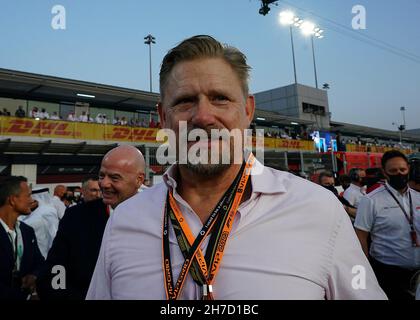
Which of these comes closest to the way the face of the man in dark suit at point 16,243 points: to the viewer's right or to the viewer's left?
to the viewer's right

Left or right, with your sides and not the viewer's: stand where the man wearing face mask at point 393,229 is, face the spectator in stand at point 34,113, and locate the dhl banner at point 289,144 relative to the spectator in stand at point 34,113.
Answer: right

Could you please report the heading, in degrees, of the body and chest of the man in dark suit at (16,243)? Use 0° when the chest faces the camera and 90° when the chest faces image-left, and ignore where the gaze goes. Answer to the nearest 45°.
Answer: approximately 315°

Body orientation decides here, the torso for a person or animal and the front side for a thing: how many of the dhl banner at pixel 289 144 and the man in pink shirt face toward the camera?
2

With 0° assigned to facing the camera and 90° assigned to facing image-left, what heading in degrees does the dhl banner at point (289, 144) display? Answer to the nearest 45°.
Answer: approximately 0°

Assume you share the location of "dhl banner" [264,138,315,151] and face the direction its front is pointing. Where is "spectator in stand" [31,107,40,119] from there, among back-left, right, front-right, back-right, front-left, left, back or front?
front-right

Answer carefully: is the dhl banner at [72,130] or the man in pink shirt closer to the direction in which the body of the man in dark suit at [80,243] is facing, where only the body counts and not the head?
the man in pink shirt

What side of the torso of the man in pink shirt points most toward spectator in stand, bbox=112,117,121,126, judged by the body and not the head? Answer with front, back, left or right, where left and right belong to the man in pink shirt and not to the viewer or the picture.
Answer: back

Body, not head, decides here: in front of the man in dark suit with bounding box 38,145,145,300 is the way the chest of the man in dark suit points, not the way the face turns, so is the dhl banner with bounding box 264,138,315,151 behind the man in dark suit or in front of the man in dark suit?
behind

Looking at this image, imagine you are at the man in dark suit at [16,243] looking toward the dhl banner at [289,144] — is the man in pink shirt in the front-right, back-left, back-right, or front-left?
back-right
